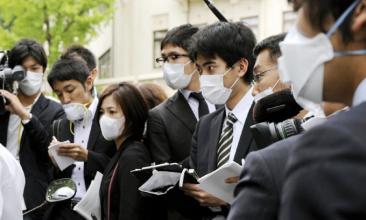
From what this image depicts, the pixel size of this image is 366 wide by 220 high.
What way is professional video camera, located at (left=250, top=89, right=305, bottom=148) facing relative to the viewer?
to the viewer's left

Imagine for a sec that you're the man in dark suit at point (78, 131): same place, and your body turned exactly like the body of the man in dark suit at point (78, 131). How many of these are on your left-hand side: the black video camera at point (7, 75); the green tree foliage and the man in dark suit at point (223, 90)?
1

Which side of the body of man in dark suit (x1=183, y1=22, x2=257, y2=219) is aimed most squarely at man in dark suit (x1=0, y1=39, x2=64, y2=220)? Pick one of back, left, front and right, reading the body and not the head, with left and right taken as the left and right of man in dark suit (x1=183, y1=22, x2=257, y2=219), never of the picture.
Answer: right

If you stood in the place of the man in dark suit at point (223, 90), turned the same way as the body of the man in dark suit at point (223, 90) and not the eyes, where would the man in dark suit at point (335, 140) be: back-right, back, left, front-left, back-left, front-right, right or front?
front-left

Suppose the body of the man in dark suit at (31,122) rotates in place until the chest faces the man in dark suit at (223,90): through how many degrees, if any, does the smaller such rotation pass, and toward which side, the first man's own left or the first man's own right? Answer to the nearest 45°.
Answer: approximately 90° to the first man's own left

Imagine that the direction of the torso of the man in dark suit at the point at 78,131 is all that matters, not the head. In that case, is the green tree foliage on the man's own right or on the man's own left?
on the man's own right

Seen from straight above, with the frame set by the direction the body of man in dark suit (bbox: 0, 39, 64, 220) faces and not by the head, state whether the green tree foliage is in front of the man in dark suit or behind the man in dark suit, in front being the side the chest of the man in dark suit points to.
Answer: behind

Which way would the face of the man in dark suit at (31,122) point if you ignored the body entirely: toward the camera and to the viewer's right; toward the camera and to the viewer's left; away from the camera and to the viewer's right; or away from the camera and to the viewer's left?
toward the camera and to the viewer's left

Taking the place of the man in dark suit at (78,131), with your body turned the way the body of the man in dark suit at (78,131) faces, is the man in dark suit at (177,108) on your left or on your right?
on your left
